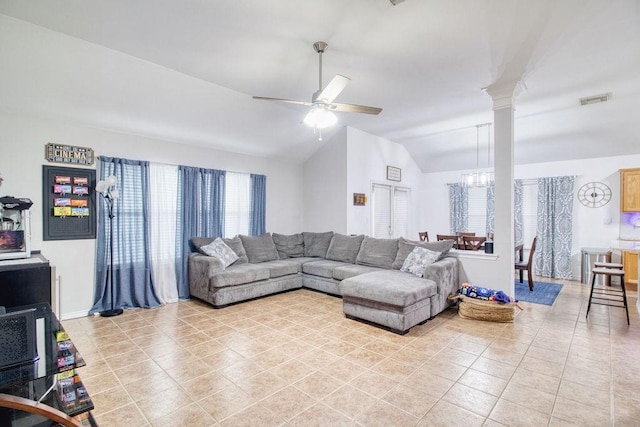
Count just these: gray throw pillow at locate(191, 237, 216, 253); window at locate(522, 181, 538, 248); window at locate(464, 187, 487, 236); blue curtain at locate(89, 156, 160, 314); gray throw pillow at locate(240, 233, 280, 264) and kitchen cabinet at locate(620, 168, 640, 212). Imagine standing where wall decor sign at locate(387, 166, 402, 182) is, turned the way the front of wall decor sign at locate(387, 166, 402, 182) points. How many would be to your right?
3

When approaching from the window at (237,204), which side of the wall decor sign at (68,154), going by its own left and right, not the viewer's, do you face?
left

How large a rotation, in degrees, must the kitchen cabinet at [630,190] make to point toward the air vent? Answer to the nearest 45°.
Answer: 0° — it already faces it

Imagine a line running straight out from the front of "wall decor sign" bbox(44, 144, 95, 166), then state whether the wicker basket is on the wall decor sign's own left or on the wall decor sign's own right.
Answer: on the wall decor sign's own left

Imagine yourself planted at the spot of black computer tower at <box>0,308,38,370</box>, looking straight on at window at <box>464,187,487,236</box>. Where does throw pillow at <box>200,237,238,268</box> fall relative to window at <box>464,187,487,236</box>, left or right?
left

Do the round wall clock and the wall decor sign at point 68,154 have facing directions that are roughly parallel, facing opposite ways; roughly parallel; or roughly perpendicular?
roughly perpendicular

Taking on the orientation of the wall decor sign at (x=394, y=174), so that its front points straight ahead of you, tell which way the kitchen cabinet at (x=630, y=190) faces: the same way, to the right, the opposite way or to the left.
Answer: to the right
